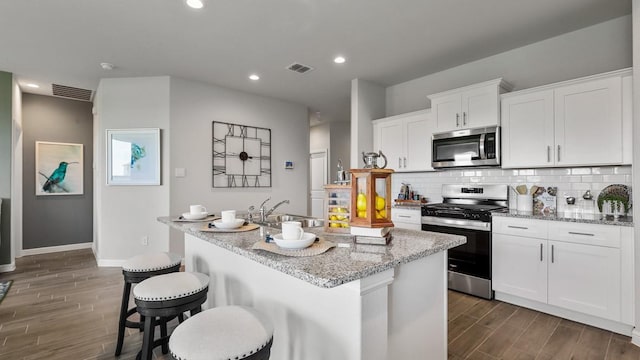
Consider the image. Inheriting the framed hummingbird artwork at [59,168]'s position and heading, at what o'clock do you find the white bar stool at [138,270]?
The white bar stool is roughly at 12 o'clock from the framed hummingbird artwork.

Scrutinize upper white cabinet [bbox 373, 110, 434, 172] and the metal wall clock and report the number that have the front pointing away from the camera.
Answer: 0

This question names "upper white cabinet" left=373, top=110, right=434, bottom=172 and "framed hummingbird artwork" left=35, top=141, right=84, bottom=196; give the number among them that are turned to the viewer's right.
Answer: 0

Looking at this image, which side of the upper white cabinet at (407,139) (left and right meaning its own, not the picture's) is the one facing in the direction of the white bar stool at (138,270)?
front

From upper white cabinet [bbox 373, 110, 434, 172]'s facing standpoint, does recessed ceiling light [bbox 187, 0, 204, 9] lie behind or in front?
in front

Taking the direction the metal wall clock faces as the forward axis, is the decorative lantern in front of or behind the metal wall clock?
in front

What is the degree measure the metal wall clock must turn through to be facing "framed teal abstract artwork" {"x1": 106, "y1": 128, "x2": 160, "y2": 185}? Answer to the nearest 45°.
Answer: approximately 135° to its right

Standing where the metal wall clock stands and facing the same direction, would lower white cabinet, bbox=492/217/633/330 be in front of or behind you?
in front

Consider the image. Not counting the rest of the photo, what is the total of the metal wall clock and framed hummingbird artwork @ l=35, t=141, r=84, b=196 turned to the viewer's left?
0

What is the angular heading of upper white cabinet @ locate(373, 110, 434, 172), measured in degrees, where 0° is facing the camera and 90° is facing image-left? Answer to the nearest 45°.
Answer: approximately 45°

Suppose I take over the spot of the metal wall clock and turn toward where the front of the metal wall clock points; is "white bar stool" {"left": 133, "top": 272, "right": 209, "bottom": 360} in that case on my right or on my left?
on my right
